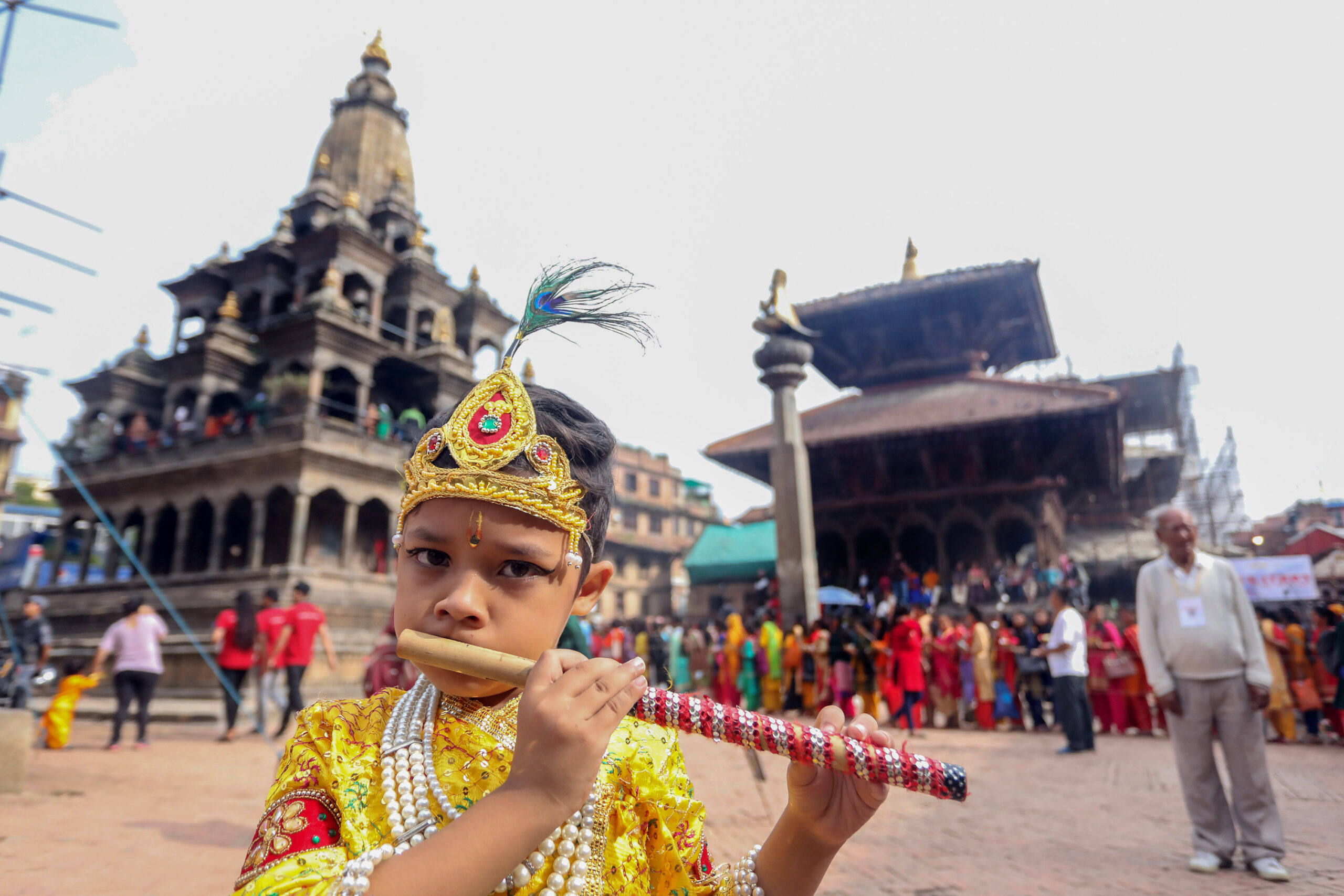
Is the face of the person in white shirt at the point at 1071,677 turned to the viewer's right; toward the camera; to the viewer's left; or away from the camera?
to the viewer's left

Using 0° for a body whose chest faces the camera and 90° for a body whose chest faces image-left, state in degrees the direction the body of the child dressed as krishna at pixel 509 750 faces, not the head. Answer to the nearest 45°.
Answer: approximately 0°

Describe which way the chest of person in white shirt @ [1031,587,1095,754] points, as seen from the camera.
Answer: to the viewer's left

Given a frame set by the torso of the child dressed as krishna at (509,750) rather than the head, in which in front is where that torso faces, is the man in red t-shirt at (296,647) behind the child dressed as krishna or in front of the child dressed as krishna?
behind

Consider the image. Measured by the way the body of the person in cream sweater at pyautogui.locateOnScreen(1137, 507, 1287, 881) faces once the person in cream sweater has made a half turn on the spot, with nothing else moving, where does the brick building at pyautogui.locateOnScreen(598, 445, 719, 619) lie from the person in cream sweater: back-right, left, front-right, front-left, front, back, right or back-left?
front-left

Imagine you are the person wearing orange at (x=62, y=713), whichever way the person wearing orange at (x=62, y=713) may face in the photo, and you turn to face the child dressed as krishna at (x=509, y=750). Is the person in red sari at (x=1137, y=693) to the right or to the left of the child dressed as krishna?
left

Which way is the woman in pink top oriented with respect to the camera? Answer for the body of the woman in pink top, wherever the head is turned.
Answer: away from the camera
